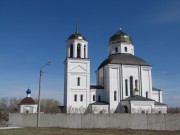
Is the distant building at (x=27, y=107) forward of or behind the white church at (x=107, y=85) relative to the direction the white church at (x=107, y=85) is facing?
forward

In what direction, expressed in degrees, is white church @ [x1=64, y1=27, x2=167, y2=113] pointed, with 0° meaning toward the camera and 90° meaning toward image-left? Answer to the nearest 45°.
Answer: approximately 90°
